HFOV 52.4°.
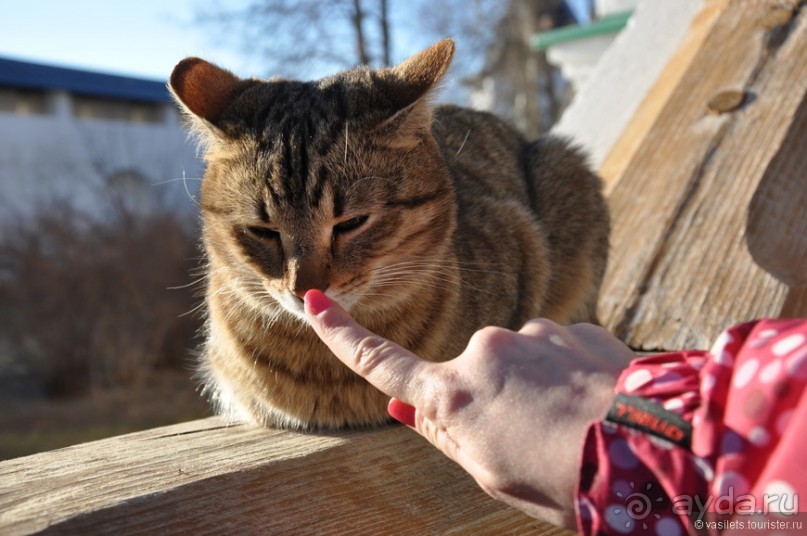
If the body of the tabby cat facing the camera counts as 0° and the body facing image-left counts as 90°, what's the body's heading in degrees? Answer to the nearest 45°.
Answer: approximately 45°
